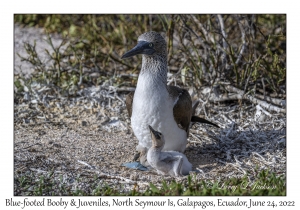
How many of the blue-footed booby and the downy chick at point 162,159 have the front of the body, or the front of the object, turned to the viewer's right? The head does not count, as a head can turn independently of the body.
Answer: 0

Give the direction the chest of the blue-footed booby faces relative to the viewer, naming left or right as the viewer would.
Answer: facing the viewer and to the left of the viewer

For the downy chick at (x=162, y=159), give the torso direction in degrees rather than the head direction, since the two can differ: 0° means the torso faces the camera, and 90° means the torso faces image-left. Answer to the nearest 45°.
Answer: approximately 90°
